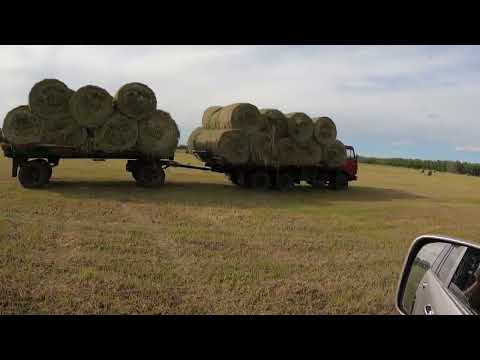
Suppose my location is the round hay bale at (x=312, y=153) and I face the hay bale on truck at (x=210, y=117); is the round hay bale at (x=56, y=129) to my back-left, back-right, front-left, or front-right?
front-left

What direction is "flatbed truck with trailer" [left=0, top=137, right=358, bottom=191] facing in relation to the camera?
to the viewer's right
